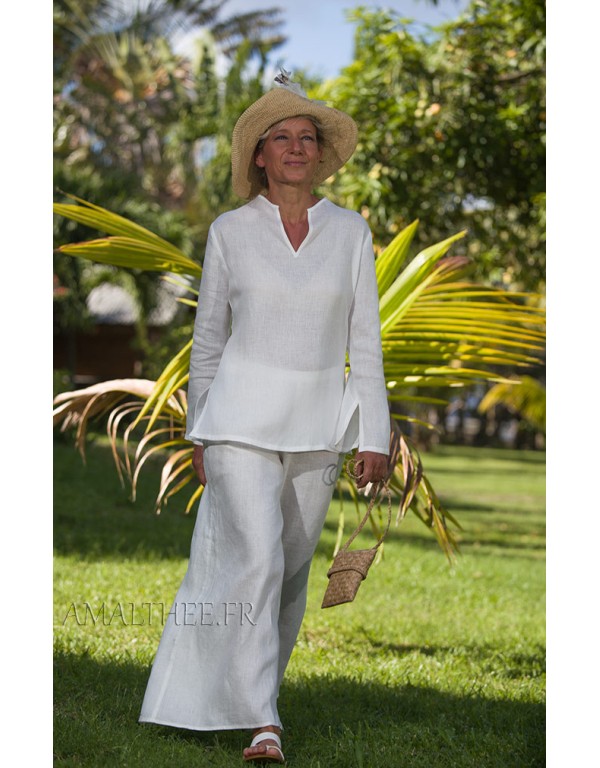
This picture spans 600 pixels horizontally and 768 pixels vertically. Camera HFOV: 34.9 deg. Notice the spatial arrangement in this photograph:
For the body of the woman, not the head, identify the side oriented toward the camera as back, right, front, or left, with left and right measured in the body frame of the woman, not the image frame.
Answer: front

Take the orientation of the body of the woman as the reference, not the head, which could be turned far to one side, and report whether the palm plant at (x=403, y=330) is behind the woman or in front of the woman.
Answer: behind

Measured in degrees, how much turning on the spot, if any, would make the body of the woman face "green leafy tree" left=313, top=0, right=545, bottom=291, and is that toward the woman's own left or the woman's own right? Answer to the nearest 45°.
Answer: approximately 180°
